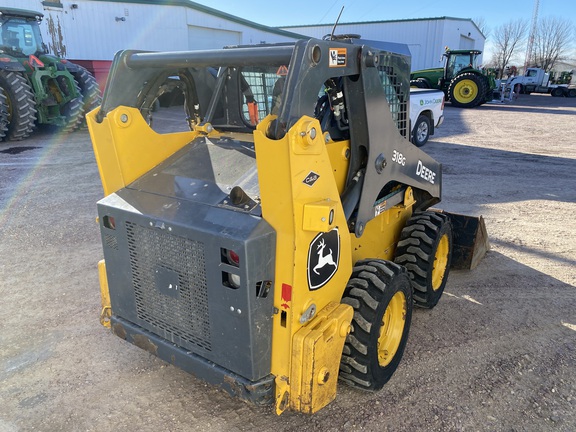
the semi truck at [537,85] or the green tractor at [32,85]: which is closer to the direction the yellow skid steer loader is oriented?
the semi truck

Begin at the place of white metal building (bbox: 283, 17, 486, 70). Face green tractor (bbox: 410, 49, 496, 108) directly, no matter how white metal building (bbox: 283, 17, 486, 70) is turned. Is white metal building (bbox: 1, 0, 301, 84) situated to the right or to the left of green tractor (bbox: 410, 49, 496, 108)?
right

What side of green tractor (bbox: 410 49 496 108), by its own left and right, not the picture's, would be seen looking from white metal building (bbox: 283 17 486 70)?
right

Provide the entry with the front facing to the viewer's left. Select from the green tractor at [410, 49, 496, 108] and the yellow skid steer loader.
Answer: the green tractor

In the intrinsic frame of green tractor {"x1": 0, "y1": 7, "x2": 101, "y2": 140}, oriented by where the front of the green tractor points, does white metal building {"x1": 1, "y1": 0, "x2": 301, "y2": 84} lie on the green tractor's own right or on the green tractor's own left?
on the green tractor's own right

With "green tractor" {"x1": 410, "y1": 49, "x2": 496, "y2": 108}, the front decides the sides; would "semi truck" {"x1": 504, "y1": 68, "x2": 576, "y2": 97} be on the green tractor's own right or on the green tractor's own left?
on the green tractor's own right

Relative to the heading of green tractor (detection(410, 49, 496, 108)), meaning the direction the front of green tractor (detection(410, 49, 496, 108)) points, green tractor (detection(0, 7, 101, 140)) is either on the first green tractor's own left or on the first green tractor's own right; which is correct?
on the first green tractor's own left

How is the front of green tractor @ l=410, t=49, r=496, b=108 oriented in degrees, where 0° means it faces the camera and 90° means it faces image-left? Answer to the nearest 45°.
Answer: approximately 90°

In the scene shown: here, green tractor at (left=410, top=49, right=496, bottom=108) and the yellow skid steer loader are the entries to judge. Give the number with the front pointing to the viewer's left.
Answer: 1

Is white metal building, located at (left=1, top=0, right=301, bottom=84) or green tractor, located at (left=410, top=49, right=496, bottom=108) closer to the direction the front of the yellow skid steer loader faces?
the green tractor

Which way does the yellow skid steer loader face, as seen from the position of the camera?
facing away from the viewer and to the right of the viewer

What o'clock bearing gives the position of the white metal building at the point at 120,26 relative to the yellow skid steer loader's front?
The white metal building is roughly at 10 o'clock from the yellow skid steer loader.

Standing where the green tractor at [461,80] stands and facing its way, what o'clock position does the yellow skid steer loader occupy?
The yellow skid steer loader is roughly at 9 o'clock from the green tractor.
